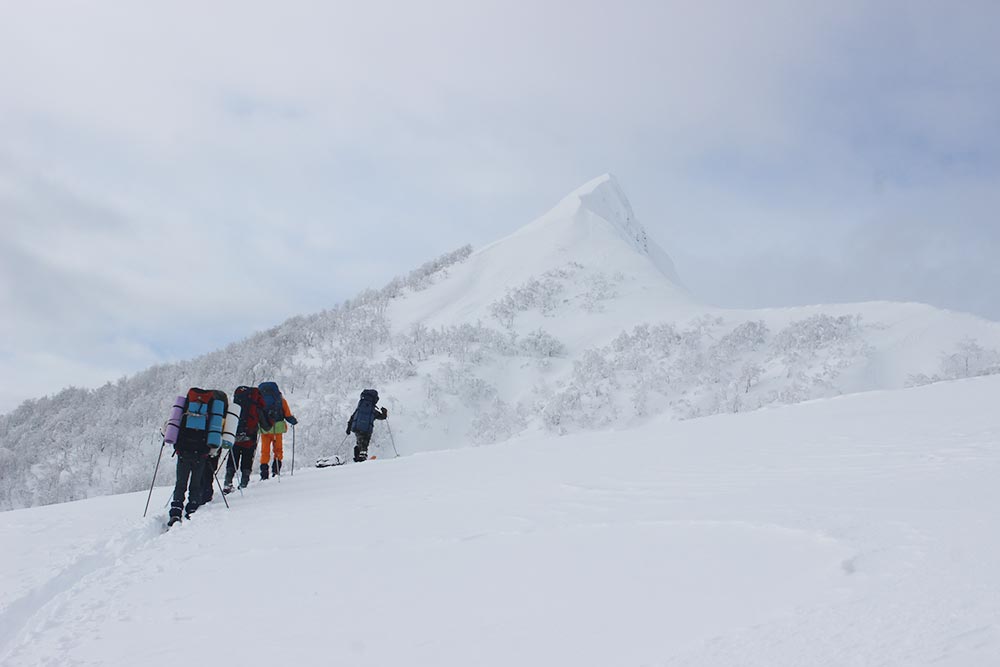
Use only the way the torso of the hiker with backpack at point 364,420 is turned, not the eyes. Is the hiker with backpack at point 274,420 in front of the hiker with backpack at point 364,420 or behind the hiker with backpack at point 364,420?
behind

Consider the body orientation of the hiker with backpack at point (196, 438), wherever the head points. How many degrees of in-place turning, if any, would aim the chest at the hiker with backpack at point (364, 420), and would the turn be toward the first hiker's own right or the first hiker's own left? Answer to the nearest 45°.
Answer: approximately 45° to the first hiker's own right

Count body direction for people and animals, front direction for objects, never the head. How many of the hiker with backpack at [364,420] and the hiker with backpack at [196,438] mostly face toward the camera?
0

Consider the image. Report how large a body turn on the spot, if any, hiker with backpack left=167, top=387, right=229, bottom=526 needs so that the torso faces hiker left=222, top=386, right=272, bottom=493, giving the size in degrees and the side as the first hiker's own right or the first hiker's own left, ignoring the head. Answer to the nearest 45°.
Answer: approximately 45° to the first hiker's own right

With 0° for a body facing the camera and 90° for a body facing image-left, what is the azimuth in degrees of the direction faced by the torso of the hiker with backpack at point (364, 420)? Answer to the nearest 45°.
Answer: approximately 225°

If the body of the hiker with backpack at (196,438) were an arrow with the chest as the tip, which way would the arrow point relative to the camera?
away from the camera

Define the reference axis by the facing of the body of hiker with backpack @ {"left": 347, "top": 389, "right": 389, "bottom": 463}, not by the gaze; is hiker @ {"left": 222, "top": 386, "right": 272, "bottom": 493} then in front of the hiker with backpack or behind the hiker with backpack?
behind
